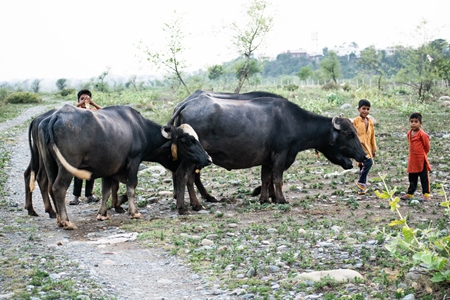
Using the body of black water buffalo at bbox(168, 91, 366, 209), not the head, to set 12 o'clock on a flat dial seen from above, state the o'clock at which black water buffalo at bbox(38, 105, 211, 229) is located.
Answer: black water buffalo at bbox(38, 105, 211, 229) is roughly at 5 o'clock from black water buffalo at bbox(168, 91, 366, 209).

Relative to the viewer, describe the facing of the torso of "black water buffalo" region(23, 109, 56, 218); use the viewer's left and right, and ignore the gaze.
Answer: facing to the right of the viewer

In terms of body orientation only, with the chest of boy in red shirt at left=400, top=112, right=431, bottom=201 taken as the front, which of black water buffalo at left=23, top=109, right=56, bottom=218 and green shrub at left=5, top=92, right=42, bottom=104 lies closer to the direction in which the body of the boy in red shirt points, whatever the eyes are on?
the black water buffalo

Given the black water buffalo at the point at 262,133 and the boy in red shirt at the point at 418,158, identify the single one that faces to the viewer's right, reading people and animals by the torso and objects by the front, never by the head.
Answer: the black water buffalo

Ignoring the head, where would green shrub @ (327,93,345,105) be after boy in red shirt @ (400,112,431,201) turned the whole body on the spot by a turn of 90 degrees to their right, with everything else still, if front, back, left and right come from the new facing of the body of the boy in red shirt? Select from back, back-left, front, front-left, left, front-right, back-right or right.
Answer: front-right

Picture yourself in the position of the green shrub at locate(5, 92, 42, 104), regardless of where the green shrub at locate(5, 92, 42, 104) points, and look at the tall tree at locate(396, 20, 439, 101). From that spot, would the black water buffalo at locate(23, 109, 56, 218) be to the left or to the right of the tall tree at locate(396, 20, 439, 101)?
right

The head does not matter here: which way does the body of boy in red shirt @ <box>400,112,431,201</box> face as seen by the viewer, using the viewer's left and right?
facing the viewer and to the left of the viewer

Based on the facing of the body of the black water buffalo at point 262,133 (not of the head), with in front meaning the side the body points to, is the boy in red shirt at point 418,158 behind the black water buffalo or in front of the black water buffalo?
in front

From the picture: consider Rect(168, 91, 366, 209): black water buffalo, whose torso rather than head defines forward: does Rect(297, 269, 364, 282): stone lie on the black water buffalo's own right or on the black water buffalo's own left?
on the black water buffalo's own right

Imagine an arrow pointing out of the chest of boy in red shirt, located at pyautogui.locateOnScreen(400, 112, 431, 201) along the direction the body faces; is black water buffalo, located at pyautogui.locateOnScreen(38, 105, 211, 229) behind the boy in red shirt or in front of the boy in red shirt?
in front

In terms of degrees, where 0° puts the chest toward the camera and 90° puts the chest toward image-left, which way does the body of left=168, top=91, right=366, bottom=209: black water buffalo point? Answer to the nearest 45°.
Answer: approximately 270°

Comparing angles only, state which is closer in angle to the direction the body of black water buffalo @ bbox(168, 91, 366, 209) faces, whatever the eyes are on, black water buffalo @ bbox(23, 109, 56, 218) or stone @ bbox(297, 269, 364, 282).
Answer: the stone
